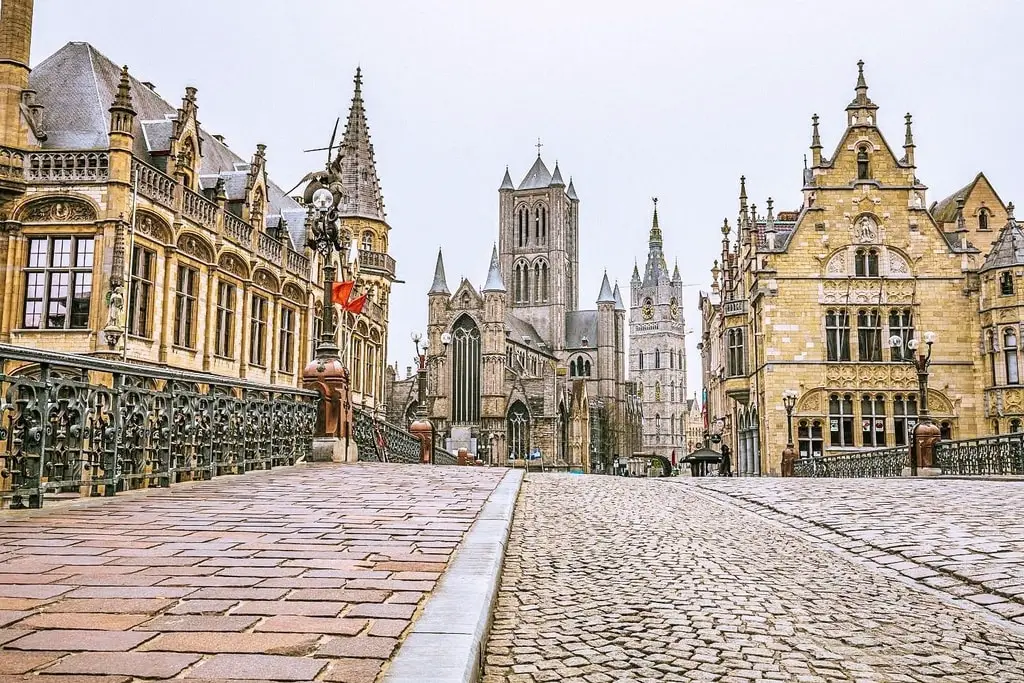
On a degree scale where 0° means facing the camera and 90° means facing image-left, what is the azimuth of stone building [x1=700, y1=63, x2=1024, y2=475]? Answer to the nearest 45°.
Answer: approximately 0°

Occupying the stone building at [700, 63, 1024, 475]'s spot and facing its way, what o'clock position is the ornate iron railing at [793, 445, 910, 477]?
The ornate iron railing is roughly at 12 o'clock from the stone building.

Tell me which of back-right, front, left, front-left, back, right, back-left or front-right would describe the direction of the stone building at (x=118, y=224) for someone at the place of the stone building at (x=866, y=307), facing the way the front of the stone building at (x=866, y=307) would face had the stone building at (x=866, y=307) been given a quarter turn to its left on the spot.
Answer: back-right

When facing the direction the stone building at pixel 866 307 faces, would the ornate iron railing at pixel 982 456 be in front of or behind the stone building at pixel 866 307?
in front
